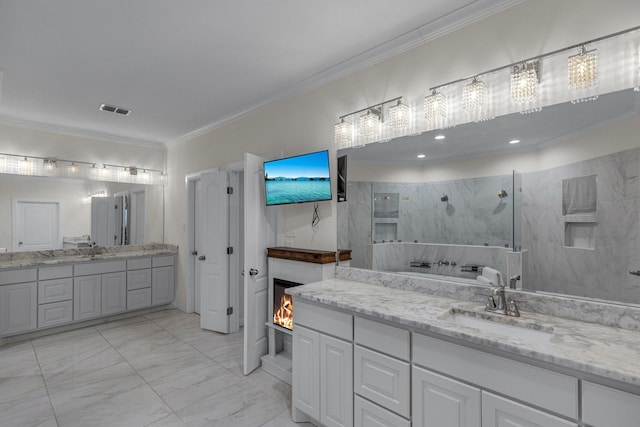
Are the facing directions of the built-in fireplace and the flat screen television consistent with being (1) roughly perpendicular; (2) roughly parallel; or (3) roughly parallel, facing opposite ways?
roughly parallel

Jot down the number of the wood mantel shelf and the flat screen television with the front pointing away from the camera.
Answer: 0

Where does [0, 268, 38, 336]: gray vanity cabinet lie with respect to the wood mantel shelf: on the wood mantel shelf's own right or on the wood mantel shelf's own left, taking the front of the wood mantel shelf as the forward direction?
on the wood mantel shelf's own right

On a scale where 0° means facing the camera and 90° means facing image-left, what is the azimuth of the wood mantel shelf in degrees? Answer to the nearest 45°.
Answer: approximately 45°

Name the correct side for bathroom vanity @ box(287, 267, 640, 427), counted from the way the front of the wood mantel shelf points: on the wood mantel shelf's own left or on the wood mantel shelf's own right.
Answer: on the wood mantel shelf's own left

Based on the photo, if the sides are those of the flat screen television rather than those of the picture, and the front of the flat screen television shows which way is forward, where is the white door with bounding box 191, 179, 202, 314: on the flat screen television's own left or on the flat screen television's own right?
on the flat screen television's own right

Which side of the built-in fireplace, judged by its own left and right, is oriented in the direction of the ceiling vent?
right

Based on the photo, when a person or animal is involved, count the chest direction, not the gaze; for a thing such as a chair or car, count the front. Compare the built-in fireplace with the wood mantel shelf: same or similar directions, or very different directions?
same or similar directions

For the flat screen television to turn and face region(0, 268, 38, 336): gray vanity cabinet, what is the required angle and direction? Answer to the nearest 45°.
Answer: approximately 45° to its right

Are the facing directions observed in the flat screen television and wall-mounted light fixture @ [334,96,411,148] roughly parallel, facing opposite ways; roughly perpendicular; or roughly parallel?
roughly parallel

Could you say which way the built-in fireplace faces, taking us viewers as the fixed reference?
facing the viewer and to the left of the viewer
